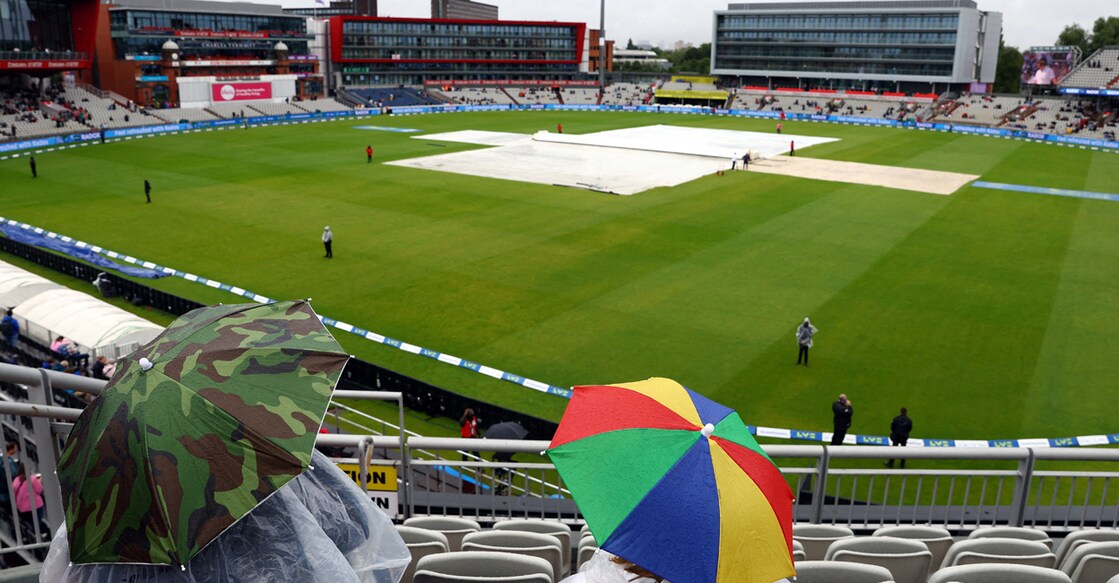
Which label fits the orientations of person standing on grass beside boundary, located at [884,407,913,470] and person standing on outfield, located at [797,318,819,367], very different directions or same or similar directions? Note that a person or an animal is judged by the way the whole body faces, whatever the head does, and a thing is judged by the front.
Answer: very different directions
